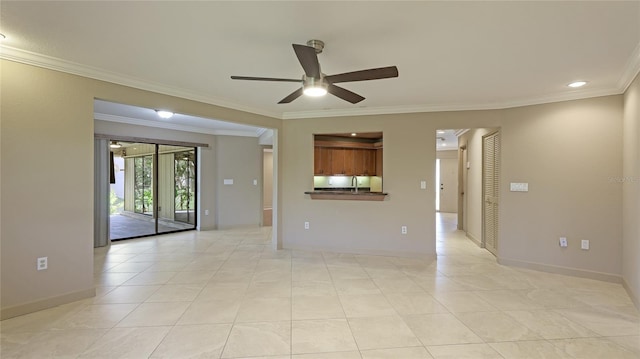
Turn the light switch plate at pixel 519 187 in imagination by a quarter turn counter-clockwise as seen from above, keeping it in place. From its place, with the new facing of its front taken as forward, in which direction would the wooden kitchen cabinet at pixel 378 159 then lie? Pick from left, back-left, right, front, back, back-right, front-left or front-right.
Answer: back-left

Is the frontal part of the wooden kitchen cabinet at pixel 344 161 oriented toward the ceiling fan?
yes

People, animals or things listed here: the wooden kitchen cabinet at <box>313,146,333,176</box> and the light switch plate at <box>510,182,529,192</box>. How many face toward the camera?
2

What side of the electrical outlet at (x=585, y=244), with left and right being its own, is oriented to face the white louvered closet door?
right

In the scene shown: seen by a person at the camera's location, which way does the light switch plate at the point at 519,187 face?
facing the viewer

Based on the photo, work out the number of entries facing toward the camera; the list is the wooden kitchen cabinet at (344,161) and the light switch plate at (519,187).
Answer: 2

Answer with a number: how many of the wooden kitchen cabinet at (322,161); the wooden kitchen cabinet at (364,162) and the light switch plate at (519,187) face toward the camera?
3

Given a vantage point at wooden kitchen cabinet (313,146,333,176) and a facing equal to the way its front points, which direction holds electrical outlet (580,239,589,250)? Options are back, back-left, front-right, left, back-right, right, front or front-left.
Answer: front-left

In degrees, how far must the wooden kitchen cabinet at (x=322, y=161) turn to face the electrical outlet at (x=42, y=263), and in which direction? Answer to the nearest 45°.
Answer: approximately 45° to its right

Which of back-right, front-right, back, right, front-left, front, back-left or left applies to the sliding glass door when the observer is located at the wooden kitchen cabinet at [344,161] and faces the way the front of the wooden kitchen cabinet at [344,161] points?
right

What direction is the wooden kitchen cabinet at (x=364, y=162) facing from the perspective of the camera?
toward the camera

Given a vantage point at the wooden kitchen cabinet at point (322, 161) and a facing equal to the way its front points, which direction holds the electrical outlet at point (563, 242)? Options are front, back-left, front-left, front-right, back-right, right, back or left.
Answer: front-left
